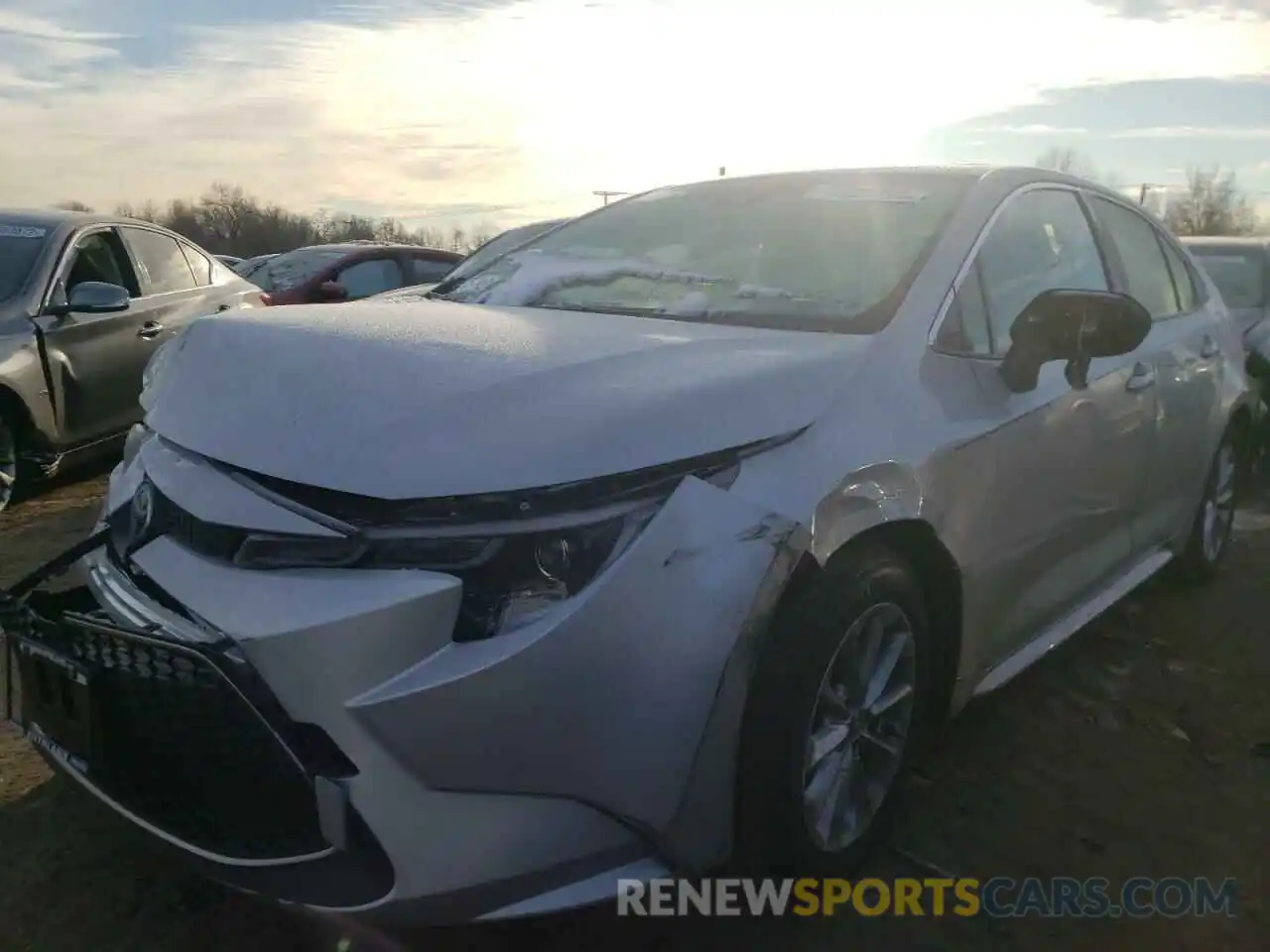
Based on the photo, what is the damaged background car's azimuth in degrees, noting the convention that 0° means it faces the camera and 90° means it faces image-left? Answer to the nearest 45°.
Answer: approximately 45°

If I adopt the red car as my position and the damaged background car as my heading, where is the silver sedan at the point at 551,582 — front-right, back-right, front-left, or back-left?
front-left

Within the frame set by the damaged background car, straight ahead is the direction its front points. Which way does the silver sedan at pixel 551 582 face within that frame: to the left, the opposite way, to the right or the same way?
the same way

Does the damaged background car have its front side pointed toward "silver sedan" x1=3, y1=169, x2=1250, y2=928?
no

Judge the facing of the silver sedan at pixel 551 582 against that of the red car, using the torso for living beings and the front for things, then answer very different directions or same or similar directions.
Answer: same or similar directions

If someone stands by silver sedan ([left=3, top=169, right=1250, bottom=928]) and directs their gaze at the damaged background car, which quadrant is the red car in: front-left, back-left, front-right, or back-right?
front-right

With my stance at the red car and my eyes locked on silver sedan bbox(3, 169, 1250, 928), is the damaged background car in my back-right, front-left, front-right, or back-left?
front-right

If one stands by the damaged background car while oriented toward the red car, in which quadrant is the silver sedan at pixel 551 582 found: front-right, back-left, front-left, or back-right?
back-right

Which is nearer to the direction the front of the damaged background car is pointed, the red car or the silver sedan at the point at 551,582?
the silver sedan

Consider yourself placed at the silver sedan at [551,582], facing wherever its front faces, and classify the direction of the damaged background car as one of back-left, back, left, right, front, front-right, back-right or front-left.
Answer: right

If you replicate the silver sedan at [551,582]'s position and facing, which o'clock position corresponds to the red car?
The red car is roughly at 4 o'clock from the silver sedan.

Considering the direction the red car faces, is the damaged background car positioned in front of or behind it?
in front

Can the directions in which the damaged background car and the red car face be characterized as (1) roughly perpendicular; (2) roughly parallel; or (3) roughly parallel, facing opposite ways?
roughly parallel
